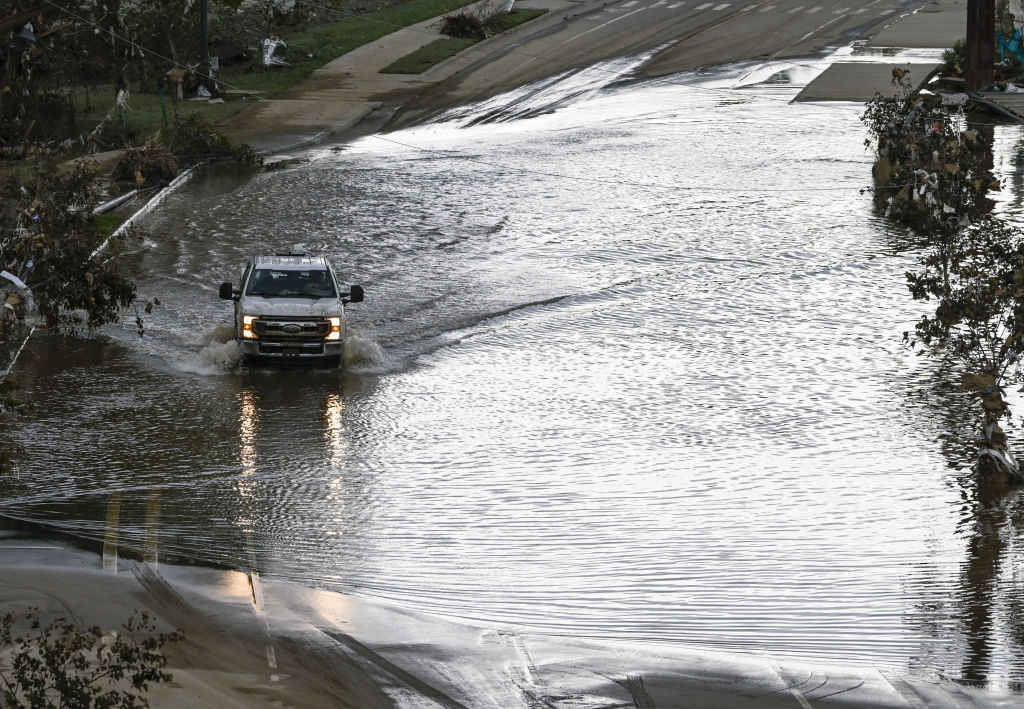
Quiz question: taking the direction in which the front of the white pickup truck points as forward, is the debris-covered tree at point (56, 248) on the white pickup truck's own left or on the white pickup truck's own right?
on the white pickup truck's own right

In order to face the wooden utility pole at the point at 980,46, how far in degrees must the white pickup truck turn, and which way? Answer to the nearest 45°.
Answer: approximately 135° to its left

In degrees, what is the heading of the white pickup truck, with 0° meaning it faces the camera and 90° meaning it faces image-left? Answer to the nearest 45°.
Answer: approximately 0°

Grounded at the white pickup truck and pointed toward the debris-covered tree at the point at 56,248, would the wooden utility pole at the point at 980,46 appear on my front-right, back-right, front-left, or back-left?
back-right

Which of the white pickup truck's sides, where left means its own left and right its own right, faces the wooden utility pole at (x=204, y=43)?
back
